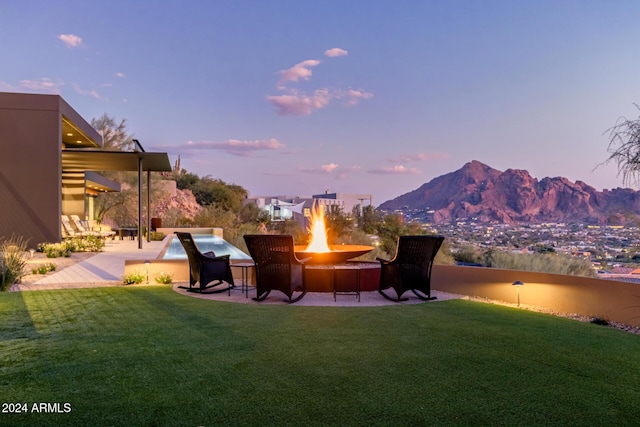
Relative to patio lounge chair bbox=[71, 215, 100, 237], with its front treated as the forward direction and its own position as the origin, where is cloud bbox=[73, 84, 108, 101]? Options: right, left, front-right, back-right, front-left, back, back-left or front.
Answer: left

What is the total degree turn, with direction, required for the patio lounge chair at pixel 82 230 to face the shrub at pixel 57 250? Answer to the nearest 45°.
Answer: approximately 90° to its right

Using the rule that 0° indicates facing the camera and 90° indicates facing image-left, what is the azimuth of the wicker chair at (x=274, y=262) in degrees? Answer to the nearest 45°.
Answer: approximately 225°

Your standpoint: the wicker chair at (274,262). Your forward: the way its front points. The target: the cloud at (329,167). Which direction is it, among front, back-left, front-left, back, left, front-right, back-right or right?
front-left

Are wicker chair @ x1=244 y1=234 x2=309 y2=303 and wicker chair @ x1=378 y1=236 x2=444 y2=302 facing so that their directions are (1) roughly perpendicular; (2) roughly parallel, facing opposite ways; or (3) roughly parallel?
roughly perpendicular

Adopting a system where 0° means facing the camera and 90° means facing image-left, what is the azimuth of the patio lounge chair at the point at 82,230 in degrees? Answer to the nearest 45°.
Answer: approximately 270°

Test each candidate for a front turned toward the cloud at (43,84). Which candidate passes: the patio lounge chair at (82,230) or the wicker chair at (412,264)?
the wicker chair

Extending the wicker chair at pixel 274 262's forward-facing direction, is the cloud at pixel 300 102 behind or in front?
in front

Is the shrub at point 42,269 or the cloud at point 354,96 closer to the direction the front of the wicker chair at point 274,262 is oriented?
the cloud

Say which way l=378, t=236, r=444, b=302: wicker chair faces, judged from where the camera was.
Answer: facing away from the viewer and to the left of the viewer

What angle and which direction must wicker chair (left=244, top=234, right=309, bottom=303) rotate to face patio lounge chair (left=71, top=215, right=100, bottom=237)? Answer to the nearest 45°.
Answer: approximately 90° to its left

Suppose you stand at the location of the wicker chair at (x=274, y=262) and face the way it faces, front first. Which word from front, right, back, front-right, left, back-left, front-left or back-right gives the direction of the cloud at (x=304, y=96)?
front-left

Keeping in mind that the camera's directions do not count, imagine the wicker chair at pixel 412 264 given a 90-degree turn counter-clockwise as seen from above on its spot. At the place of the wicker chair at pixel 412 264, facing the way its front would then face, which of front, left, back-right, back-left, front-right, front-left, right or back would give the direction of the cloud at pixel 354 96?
back-right
